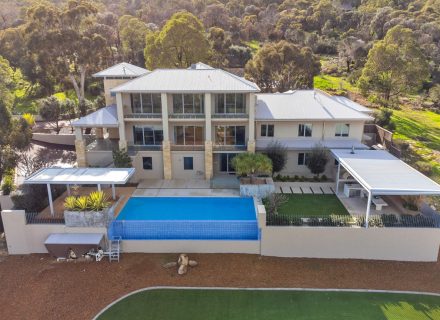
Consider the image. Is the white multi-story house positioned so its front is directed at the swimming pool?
yes

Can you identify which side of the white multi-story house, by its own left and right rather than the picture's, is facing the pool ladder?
front

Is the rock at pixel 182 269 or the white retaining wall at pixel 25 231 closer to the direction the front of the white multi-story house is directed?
the rock

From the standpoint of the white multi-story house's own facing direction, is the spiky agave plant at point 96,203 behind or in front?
in front

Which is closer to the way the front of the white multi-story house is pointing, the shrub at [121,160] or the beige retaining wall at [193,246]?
the beige retaining wall

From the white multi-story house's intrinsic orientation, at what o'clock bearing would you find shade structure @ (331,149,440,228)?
The shade structure is roughly at 10 o'clock from the white multi-story house.

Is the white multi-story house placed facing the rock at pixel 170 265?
yes

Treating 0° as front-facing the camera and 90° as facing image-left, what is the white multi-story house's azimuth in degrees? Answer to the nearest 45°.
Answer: approximately 0°

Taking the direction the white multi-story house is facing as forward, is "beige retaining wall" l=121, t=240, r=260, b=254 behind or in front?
in front

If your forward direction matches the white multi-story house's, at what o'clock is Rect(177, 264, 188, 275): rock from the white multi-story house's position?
The rock is roughly at 12 o'clock from the white multi-story house.

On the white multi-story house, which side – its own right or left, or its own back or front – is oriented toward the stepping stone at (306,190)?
left
